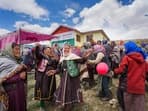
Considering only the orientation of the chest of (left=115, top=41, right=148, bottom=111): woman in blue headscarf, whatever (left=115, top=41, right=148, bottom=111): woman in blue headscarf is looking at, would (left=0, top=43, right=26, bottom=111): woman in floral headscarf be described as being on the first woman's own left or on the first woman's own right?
on the first woman's own left

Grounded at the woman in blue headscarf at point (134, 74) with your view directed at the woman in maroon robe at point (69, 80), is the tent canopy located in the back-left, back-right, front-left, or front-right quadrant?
front-right

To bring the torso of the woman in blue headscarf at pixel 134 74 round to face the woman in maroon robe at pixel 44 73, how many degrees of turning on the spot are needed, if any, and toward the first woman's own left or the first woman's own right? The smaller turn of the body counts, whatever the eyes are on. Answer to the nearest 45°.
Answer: approximately 45° to the first woman's own left

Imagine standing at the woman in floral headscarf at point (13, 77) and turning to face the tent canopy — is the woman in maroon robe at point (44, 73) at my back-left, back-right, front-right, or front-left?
front-right

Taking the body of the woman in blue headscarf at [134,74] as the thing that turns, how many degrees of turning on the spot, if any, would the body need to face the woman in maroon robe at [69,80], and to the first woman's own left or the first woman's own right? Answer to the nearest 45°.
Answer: approximately 45° to the first woman's own left

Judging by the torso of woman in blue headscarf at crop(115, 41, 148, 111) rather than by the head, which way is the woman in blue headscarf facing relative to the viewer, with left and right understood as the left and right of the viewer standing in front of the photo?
facing away from the viewer and to the left of the viewer
